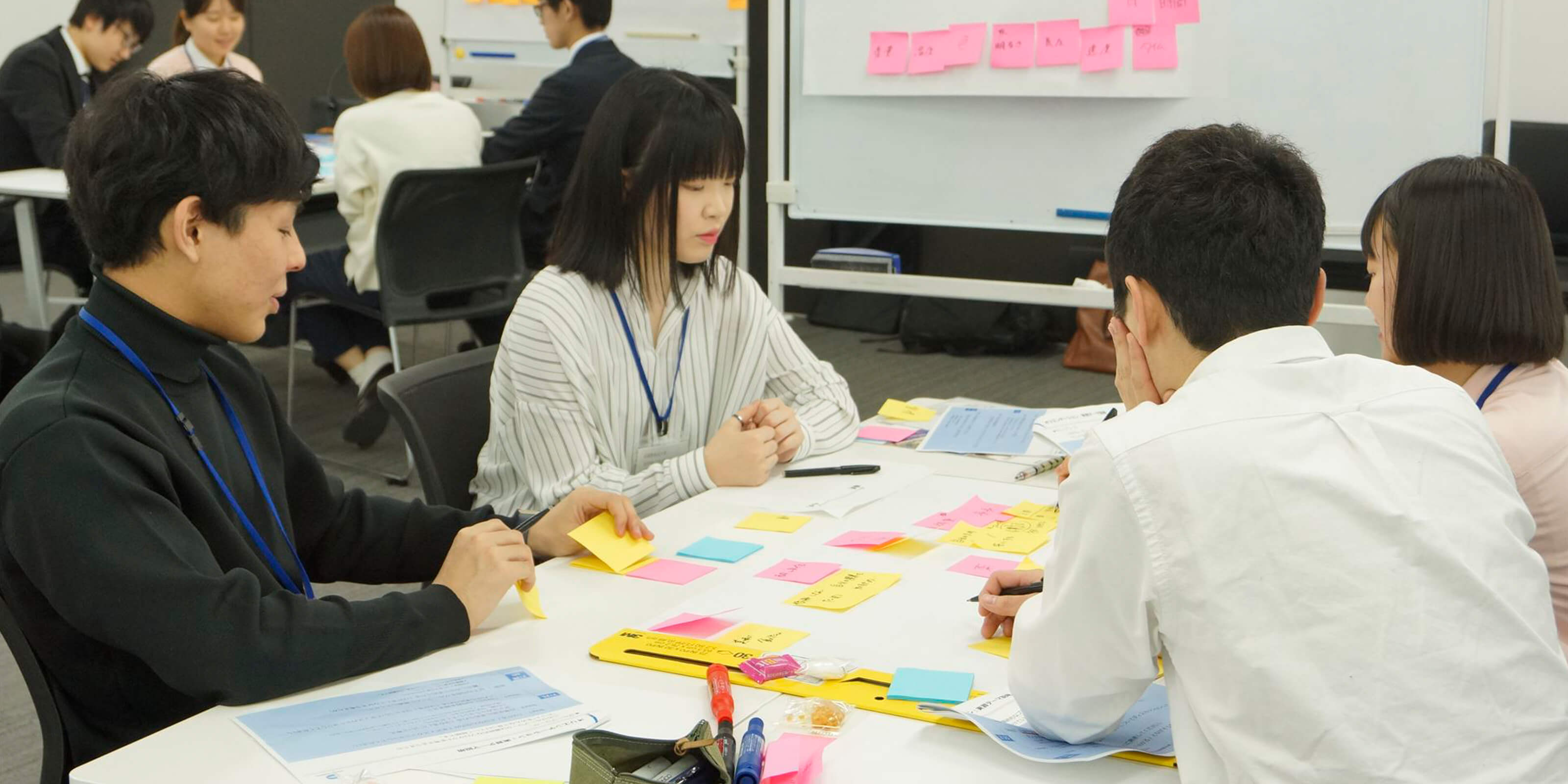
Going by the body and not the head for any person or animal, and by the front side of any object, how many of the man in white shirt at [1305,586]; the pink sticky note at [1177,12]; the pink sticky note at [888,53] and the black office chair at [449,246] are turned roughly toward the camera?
2

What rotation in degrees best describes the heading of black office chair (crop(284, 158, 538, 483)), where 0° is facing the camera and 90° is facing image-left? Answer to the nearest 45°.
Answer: approximately 135°

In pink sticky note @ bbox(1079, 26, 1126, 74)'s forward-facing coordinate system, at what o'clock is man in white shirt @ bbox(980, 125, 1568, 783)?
The man in white shirt is roughly at 12 o'clock from the pink sticky note.

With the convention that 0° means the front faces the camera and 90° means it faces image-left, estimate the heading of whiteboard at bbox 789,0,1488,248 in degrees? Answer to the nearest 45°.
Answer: approximately 0°

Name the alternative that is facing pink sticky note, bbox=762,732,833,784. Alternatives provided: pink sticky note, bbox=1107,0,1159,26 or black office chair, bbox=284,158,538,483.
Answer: pink sticky note, bbox=1107,0,1159,26

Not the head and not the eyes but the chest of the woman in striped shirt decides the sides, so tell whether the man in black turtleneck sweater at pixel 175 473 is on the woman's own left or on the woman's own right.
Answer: on the woman's own right

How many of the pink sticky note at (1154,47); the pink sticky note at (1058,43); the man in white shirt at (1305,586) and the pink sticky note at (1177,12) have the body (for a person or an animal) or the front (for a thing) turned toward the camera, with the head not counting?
3

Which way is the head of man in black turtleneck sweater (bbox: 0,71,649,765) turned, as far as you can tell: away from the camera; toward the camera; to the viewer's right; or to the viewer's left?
to the viewer's right

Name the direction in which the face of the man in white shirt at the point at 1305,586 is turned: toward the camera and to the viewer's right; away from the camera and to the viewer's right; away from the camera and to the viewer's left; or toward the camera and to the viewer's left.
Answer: away from the camera and to the viewer's left

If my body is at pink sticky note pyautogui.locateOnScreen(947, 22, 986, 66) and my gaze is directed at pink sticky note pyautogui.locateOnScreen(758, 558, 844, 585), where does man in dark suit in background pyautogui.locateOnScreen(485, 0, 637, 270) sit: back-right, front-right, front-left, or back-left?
back-right

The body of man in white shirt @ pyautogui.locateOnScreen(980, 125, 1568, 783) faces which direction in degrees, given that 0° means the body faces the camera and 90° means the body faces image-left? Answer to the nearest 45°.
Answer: approximately 135°

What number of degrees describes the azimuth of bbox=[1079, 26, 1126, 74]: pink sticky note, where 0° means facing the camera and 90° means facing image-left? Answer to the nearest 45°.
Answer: approximately 0°

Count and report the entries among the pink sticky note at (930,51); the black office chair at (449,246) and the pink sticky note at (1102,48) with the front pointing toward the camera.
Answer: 2

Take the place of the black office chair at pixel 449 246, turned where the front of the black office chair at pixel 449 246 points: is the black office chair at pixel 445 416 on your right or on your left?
on your left
